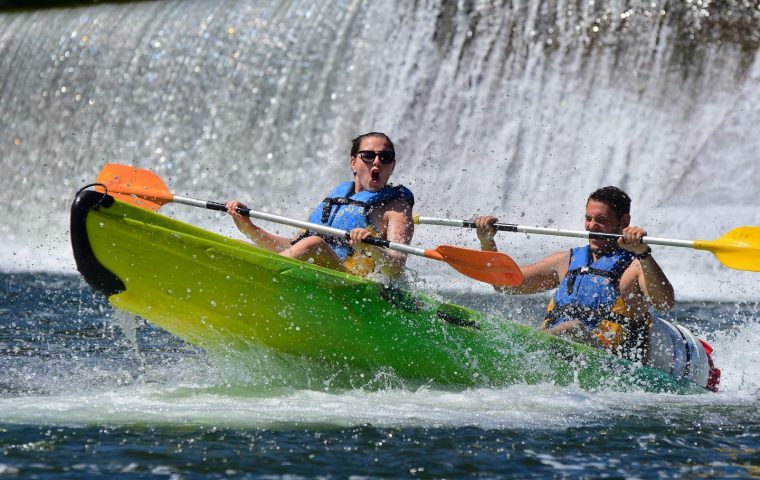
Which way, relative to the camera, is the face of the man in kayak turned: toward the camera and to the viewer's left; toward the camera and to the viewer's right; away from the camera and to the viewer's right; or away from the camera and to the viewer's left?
toward the camera and to the viewer's left

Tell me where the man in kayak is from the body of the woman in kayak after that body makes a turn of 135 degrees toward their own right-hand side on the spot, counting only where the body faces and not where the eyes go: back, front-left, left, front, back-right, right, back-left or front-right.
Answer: right

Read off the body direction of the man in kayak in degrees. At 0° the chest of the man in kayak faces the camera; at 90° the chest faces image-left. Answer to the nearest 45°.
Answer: approximately 45°

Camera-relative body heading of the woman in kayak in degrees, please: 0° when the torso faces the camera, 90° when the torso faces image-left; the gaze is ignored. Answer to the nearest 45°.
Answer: approximately 45°

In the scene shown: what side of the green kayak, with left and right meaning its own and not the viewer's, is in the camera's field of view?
left
